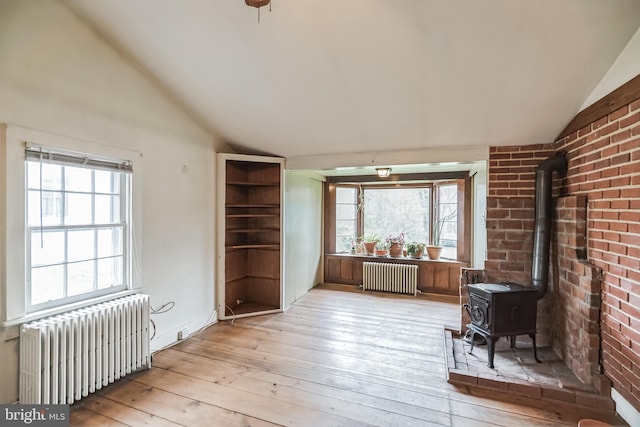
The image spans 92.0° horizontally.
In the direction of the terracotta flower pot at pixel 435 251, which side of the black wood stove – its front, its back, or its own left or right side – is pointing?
right

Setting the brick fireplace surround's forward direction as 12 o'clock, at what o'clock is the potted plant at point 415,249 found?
The potted plant is roughly at 3 o'clock from the brick fireplace surround.

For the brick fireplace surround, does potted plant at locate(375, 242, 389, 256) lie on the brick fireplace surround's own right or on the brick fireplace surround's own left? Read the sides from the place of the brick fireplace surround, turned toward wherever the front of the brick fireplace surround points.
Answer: on the brick fireplace surround's own right

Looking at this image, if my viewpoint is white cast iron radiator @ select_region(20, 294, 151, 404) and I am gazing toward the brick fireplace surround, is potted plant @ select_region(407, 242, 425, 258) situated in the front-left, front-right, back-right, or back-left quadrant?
front-left

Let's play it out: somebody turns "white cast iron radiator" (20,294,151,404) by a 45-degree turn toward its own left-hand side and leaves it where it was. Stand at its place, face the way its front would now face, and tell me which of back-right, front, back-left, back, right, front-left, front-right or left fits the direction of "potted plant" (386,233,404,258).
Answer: front

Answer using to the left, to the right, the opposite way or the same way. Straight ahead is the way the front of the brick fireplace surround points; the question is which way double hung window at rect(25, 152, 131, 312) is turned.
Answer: the opposite way

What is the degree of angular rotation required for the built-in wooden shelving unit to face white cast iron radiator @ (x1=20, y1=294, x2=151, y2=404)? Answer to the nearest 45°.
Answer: approximately 90° to its right

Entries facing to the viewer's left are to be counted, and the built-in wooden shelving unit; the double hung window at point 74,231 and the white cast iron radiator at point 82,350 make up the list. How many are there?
0

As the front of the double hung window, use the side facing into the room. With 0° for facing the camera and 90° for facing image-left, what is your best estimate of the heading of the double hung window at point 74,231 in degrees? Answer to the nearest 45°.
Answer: approximately 315°

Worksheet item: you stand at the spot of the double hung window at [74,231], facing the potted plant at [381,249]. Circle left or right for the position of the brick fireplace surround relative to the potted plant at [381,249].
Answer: right

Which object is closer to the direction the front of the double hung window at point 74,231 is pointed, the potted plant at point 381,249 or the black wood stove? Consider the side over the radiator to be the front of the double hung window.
the black wood stove

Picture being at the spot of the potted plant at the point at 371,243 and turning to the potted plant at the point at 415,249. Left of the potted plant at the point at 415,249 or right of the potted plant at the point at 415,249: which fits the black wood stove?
right

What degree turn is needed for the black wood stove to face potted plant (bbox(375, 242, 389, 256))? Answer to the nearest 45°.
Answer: approximately 90° to its right

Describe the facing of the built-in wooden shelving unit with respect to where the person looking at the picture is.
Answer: facing the viewer and to the right of the viewer

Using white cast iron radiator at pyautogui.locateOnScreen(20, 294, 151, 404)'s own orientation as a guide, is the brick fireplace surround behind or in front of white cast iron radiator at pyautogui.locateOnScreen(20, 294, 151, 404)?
in front

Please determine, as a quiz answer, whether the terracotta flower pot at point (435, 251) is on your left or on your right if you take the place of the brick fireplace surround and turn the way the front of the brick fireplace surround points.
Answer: on your right
